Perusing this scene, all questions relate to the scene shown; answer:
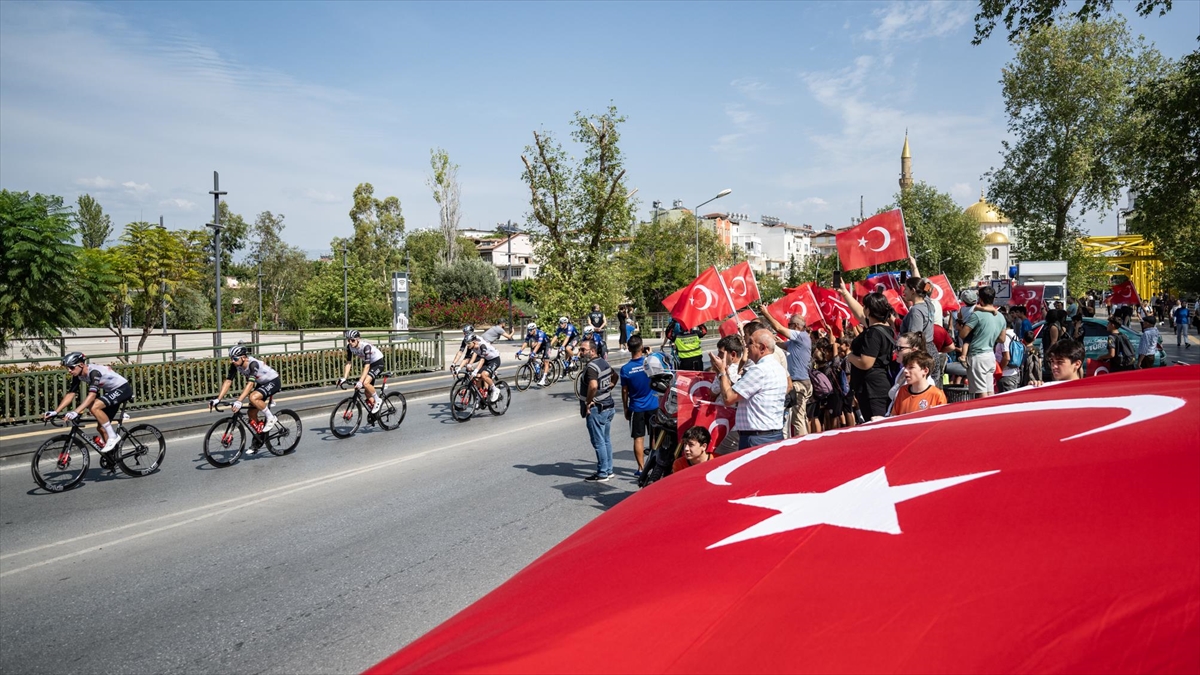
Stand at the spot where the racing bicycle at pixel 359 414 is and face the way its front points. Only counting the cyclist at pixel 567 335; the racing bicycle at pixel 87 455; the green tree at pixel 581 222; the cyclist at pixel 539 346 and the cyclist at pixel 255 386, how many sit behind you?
3

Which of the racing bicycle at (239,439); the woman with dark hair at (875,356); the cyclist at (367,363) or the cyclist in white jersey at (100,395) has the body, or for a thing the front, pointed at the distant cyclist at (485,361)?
the woman with dark hair

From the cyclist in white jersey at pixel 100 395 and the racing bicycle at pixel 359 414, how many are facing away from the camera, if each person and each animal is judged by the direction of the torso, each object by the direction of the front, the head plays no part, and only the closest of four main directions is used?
0

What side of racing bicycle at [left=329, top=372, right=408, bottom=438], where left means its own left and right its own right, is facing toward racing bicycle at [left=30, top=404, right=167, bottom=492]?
front

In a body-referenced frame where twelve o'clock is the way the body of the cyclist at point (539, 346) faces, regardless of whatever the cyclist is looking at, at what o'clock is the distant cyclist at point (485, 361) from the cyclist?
The distant cyclist is roughly at 11 o'clock from the cyclist.

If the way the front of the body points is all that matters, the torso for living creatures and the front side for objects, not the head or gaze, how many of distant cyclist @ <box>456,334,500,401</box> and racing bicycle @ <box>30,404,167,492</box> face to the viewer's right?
0

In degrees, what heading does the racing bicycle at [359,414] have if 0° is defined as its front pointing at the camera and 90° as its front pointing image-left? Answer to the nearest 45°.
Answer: approximately 45°

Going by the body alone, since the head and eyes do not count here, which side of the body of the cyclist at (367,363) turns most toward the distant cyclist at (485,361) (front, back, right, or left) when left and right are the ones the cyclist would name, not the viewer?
back

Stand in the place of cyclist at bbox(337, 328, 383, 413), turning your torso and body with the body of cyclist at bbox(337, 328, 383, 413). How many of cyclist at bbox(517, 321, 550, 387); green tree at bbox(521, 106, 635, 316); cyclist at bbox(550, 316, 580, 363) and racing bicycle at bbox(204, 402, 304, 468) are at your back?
3

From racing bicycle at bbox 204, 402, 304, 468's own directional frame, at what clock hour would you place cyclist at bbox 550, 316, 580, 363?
The cyclist is roughly at 6 o'clock from the racing bicycle.

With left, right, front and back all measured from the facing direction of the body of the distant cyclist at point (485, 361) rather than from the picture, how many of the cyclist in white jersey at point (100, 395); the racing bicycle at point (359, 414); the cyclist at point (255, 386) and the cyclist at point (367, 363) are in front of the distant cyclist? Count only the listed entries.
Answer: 4

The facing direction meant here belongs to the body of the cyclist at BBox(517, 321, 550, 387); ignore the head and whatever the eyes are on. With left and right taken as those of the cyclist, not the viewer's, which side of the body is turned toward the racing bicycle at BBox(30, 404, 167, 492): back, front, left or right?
front

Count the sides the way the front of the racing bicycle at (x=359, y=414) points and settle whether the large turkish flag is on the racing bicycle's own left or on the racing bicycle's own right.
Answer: on the racing bicycle's own left

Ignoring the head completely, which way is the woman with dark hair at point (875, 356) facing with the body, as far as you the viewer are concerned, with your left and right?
facing away from the viewer and to the left of the viewer

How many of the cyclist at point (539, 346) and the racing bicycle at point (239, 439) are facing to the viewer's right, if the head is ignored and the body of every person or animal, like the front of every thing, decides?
0
